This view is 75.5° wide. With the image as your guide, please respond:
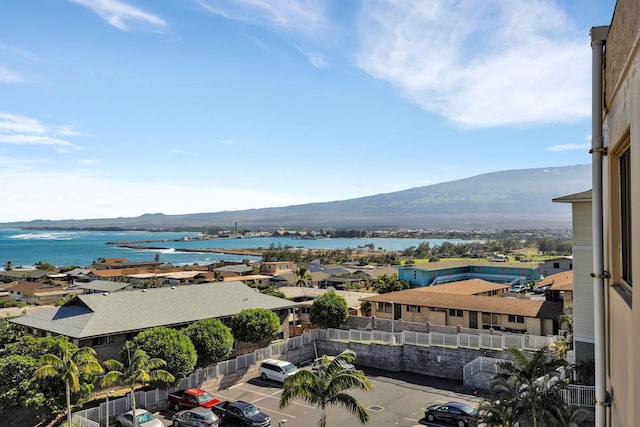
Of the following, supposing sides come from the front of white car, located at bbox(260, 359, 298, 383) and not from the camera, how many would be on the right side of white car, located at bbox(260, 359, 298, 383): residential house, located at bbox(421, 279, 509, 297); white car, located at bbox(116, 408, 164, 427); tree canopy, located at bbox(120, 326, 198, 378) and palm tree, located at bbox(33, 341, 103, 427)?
3

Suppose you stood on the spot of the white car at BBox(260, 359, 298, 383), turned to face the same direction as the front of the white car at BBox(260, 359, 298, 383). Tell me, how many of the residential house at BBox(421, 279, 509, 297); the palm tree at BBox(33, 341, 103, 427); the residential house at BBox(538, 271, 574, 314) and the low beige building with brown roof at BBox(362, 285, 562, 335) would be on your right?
1

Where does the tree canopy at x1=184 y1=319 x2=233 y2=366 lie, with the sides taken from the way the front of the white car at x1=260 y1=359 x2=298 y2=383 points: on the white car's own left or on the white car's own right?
on the white car's own right

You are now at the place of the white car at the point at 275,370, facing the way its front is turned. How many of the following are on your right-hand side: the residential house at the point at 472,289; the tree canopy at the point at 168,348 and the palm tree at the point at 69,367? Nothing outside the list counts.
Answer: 2

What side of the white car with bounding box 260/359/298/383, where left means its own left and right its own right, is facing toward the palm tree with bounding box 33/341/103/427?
right

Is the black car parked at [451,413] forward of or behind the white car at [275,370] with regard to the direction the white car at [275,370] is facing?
forward

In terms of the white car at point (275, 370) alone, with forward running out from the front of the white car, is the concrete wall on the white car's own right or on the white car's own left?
on the white car's own left

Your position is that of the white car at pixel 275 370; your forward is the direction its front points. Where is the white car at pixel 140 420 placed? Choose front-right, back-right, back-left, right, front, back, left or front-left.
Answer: right

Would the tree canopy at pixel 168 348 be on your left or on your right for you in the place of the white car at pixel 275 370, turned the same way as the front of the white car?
on your right

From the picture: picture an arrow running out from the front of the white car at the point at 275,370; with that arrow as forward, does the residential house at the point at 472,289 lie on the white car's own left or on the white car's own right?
on the white car's own left

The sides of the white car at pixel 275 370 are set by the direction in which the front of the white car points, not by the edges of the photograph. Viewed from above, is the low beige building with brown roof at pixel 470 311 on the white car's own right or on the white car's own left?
on the white car's own left
